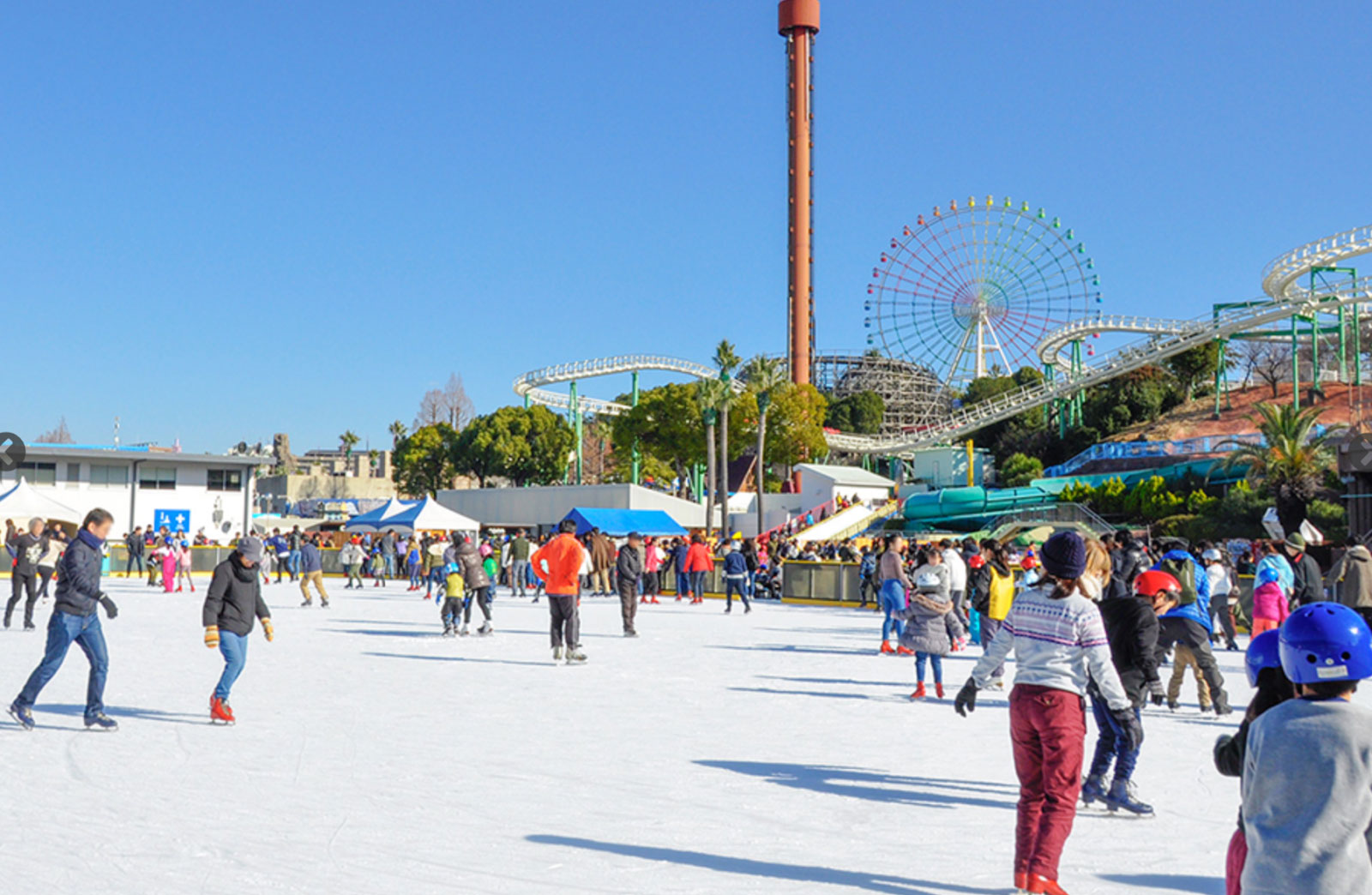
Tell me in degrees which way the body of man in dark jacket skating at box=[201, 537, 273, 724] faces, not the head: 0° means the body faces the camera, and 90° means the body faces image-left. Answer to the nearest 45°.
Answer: approximately 315°

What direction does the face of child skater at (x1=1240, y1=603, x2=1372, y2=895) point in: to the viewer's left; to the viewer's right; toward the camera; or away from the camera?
away from the camera

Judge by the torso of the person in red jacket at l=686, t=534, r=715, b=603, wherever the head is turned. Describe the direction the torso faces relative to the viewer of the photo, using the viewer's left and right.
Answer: facing away from the viewer

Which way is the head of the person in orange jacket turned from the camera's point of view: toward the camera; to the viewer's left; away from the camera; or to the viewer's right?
away from the camera

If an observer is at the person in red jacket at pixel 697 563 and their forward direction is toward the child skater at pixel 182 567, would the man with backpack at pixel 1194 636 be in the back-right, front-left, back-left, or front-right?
back-left

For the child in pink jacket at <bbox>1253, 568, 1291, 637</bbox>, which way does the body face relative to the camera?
away from the camera

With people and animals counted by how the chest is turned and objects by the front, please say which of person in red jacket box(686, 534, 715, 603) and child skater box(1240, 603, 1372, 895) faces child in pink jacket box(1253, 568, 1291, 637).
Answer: the child skater

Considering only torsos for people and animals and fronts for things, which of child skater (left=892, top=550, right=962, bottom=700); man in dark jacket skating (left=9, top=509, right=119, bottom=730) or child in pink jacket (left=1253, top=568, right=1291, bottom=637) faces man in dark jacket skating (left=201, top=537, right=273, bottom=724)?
man in dark jacket skating (left=9, top=509, right=119, bottom=730)

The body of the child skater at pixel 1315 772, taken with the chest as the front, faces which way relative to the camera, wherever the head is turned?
away from the camera
